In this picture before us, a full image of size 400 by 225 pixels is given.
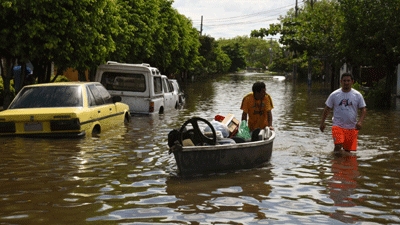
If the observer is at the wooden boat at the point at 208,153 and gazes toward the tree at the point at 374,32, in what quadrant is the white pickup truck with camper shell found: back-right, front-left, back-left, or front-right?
front-left

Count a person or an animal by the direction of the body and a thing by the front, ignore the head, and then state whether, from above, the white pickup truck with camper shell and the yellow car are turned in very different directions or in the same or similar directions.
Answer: same or similar directions
